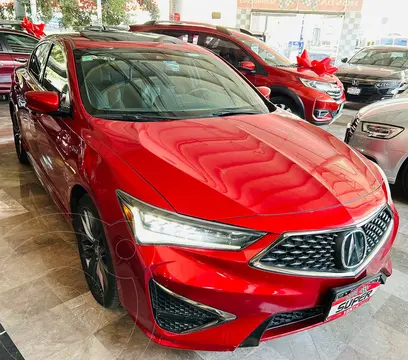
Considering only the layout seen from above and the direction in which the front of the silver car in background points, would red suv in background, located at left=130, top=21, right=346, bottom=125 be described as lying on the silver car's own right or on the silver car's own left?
on the silver car's own right

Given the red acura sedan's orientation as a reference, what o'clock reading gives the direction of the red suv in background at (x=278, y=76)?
The red suv in background is roughly at 8 o'clock from the red acura sedan.

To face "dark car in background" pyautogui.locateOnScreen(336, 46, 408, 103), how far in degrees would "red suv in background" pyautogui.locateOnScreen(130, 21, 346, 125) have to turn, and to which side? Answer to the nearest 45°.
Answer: approximately 90° to its left

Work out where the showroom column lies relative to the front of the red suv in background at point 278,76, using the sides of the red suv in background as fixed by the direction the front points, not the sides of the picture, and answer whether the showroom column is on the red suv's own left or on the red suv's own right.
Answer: on the red suv's own left

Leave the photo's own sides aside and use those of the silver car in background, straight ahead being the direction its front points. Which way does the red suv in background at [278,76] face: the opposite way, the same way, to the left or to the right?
to the left

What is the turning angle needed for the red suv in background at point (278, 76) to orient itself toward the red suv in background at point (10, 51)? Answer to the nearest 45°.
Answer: approximately 135° to its right

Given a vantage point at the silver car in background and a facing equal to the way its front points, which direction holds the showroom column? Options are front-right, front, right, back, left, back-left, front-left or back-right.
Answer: back-right

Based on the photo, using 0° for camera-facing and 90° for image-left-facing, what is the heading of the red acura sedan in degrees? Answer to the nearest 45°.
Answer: approximately 315°

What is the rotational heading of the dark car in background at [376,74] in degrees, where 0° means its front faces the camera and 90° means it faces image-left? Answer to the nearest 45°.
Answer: approximately 45°

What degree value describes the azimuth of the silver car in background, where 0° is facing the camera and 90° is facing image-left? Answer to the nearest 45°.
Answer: approximately 45°
